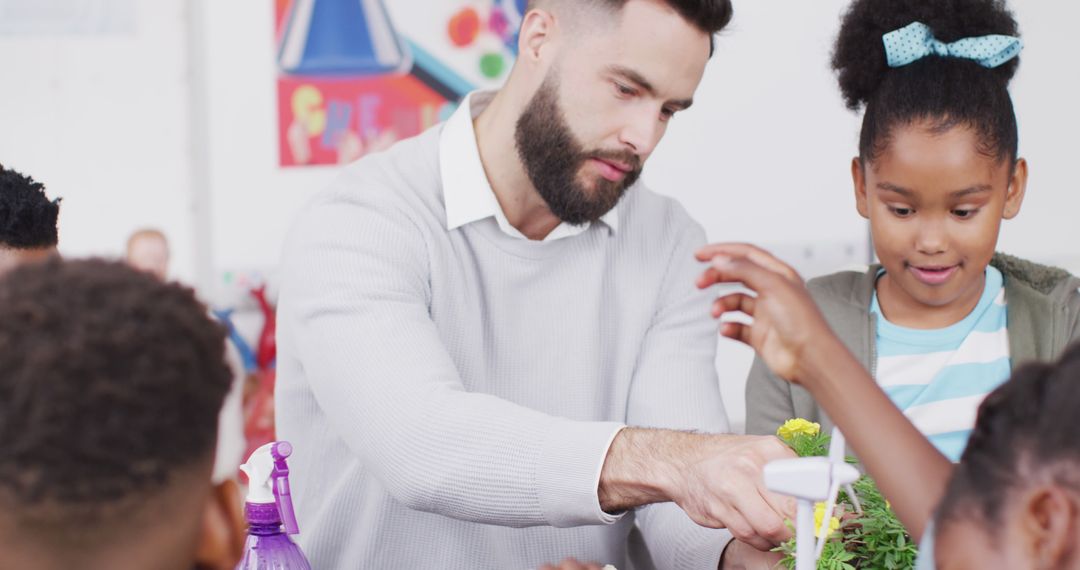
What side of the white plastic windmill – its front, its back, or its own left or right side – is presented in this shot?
right

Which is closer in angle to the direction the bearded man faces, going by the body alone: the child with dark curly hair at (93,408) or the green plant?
the green plant

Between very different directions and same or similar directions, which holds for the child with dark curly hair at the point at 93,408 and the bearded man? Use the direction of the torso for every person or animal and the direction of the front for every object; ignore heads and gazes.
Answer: very different directions

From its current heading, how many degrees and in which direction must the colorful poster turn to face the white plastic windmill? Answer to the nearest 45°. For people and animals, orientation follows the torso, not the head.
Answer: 0° — it already faces it

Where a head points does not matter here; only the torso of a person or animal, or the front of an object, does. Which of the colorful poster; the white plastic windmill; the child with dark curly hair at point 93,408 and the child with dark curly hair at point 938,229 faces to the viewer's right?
the white plastic windmill

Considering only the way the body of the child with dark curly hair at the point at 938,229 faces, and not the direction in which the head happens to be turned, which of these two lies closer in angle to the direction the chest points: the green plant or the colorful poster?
the green plant

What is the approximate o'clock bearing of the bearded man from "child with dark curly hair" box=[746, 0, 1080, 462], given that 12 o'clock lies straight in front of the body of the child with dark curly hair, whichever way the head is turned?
The bearded man is roughly at 2 o'clock from the child with dark curly hair.

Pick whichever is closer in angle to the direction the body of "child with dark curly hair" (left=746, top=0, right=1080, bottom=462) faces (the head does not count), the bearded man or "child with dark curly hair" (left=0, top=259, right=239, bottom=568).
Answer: the child with dark curly hair

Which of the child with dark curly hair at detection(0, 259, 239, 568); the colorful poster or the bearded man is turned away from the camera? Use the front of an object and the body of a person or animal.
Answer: the child with dark curly hair

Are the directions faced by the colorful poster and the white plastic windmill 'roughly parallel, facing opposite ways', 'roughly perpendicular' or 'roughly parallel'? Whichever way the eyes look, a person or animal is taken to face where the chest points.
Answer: roughly perpendicular

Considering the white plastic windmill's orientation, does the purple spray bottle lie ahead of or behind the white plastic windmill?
behind

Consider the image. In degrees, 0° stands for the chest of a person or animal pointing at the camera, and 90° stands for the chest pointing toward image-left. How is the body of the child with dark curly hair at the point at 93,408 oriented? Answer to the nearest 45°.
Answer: approximately 180°
